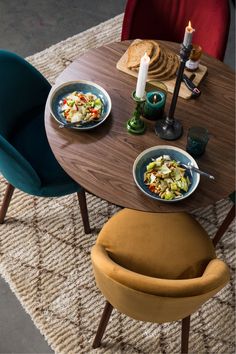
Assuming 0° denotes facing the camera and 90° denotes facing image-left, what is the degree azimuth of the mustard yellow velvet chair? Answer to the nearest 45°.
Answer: approximately 180°
